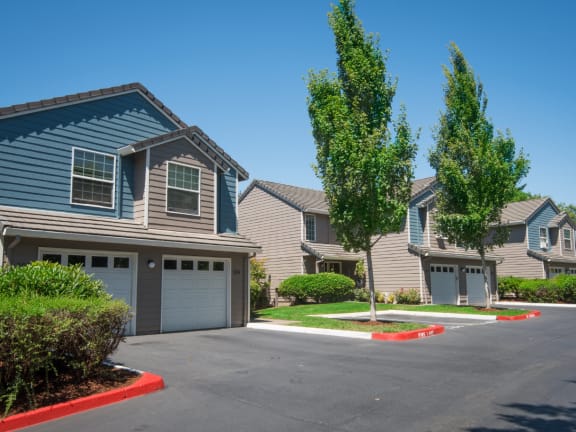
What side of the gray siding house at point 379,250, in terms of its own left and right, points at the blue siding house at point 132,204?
right

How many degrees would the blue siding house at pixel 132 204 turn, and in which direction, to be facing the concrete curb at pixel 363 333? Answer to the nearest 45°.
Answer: approximately 45° to its left

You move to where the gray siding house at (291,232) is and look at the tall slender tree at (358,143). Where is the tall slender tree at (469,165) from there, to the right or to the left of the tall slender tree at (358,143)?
left

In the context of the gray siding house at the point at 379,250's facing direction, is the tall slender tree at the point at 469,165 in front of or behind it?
in front

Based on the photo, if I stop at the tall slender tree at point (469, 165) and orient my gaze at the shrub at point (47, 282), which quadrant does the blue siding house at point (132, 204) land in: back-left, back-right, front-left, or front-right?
front-right

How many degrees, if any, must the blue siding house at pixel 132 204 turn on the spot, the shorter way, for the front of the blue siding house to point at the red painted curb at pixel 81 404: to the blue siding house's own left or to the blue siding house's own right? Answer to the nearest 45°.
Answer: approximately 45° to the blue siding house's own right

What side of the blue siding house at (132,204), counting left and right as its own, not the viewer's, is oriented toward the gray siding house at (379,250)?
left

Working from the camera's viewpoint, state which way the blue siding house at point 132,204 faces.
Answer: facing the viewer and to the right of the viewer

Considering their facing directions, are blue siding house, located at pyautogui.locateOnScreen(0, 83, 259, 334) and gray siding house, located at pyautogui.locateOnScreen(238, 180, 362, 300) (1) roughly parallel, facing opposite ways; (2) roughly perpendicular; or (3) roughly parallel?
roughly parallel
